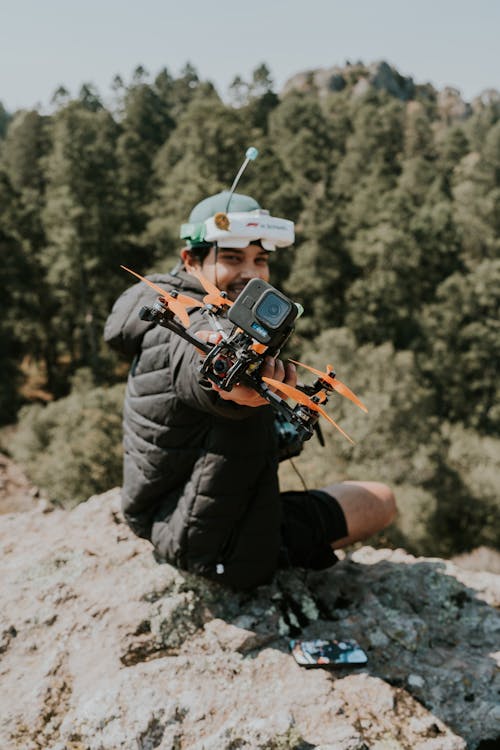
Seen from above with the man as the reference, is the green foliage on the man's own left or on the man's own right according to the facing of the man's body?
on the man's own left

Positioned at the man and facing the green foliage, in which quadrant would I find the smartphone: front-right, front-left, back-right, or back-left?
back-right

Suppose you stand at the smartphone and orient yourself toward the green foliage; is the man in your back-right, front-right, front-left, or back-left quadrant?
front-left

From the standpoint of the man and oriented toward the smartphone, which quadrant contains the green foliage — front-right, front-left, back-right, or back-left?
back-left

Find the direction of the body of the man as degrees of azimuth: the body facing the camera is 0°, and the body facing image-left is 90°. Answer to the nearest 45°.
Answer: approximately 270°

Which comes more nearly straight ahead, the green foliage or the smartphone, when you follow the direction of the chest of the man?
the smartphone

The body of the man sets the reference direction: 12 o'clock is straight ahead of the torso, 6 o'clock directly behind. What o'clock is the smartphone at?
The smartphone is roughly at 2 o'clock from the man.
